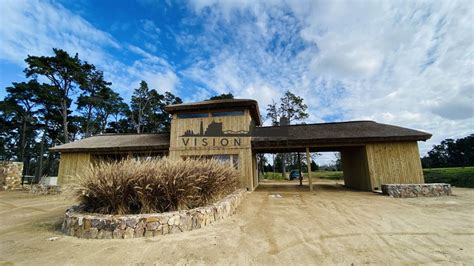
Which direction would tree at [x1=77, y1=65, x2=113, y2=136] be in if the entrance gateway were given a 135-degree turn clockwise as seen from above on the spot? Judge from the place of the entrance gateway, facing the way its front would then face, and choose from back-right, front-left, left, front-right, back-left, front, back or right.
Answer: front

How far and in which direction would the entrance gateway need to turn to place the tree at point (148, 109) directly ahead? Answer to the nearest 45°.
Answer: approximately 135° to its right

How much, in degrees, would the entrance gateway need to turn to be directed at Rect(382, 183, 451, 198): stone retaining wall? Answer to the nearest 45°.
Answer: approximately 90° to its left

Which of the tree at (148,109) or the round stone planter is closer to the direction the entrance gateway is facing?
the round stone planter

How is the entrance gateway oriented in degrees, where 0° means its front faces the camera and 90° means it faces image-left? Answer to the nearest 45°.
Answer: approximately 0°

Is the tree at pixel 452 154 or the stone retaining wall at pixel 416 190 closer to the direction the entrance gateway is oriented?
the stone retaining wall

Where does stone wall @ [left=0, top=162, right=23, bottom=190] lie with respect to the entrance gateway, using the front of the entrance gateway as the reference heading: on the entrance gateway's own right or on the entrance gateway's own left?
on the entrance gateway's own right

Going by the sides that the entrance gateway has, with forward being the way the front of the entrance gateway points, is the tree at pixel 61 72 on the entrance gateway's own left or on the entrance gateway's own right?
on the entrance gateway's own right

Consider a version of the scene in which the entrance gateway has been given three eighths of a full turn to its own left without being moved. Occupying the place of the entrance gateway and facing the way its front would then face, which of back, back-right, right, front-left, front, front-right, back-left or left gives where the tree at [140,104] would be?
left

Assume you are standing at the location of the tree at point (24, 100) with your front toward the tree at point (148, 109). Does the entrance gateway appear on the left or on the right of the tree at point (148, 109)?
right

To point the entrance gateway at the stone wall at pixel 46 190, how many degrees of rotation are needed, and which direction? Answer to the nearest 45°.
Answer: approximately 90° to its right

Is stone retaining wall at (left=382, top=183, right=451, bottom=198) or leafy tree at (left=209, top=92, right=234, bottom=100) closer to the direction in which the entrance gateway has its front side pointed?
the stone retaining wall

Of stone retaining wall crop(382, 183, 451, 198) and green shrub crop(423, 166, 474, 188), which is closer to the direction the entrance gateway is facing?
the stone retaining wall

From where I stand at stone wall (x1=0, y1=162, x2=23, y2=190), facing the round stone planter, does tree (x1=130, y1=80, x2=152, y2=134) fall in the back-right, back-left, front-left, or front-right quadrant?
back-left
